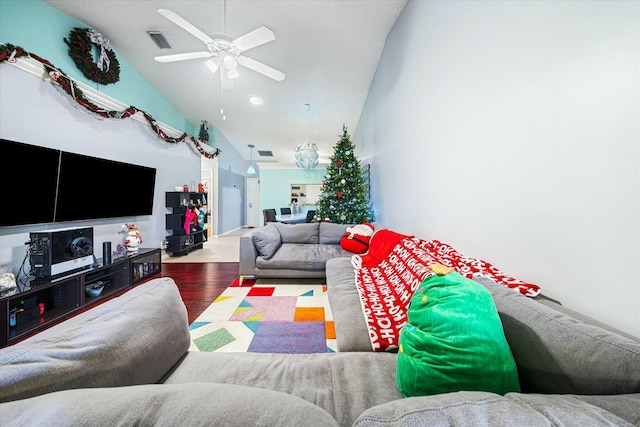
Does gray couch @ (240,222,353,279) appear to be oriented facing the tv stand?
no

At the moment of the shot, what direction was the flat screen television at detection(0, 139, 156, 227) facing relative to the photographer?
facing the viewer and to the right of the viewer

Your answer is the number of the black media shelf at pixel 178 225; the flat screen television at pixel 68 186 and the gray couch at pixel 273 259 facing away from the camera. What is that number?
0

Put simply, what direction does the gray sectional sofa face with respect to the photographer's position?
facing away from the viewer

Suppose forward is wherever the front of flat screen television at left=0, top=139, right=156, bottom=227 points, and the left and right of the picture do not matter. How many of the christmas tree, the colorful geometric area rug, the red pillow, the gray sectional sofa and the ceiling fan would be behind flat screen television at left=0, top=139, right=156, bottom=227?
0

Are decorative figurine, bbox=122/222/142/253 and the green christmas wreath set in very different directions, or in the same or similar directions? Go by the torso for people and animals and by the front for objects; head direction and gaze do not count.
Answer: same or similar directions

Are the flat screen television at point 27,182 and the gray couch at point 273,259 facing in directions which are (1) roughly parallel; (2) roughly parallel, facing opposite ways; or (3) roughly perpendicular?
roughly perpendicular

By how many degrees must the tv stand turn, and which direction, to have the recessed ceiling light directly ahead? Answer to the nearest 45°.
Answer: approximately 90° to its left

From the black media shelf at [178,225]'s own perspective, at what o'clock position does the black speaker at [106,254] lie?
The black speaker is roughly at 2 o'clock from the black media shelf.

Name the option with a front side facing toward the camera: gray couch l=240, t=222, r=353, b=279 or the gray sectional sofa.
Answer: the gray couch

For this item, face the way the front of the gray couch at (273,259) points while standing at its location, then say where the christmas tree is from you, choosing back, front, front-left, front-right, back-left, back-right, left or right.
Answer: back-left

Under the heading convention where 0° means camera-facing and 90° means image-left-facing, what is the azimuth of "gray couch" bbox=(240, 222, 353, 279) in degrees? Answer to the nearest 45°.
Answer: approximately 0°

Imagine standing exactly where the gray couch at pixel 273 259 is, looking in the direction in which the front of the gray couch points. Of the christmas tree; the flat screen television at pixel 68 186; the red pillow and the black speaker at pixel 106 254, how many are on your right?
2

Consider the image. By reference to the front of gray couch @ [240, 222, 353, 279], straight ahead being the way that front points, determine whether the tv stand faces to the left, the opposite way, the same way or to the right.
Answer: to the left

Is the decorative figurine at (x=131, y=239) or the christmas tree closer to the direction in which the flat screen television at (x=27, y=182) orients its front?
the christmas tree

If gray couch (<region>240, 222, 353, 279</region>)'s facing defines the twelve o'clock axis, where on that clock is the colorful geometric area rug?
The colorful geometric area rug is roughly at 12 o'clock from the gray couch.

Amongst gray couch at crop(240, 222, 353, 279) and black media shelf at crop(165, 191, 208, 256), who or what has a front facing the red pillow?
the black media shelf

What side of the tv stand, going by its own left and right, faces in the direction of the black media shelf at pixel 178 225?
left

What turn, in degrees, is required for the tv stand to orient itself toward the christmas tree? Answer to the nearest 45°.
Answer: approximately 45° to its left
